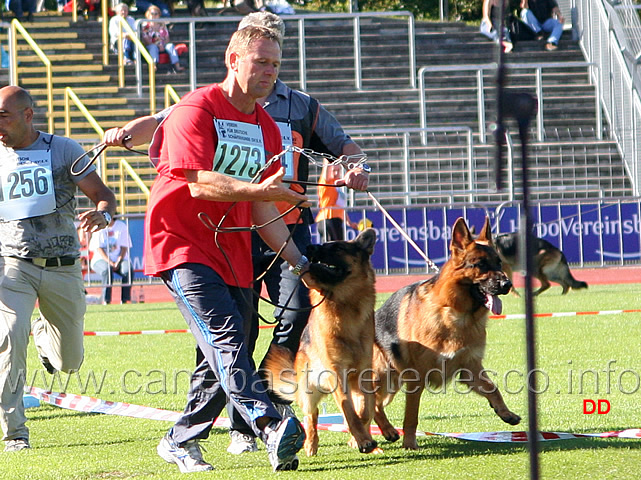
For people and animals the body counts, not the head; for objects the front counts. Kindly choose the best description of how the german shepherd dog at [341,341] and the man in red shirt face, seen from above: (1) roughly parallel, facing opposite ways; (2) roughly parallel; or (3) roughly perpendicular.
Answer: roughly parallel

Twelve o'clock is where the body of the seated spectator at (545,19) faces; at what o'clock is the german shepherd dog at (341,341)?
The german shepherd dog is roughly at 12 o'clock from the seated spectator.

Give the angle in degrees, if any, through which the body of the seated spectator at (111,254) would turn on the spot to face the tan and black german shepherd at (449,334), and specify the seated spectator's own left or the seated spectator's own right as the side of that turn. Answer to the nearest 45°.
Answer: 0° — they already face it

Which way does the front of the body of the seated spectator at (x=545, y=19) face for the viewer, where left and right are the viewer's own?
facing the viewer

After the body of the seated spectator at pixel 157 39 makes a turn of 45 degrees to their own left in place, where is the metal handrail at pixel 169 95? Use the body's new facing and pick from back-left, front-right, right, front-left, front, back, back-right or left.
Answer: right

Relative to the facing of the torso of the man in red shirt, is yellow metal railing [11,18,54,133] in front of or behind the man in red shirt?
behind

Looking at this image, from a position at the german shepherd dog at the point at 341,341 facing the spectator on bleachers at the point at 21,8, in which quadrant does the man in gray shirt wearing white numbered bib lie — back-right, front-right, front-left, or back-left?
front-left

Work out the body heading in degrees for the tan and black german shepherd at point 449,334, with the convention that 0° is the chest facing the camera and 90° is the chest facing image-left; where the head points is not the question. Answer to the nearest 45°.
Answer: approximately 315°

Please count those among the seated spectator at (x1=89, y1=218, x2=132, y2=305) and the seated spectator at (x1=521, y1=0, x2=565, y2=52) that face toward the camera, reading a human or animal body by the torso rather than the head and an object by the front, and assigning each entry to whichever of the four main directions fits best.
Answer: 2

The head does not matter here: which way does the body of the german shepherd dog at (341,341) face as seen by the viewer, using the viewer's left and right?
facing the viewer and to the right of the viewer

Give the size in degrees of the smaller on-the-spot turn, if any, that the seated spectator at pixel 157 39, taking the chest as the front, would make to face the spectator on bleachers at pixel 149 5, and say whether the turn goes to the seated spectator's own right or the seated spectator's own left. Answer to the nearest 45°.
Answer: approximately 135° to the seated spectator's own left

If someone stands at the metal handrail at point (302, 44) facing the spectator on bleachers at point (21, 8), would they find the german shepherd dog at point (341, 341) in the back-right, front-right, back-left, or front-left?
back-left
